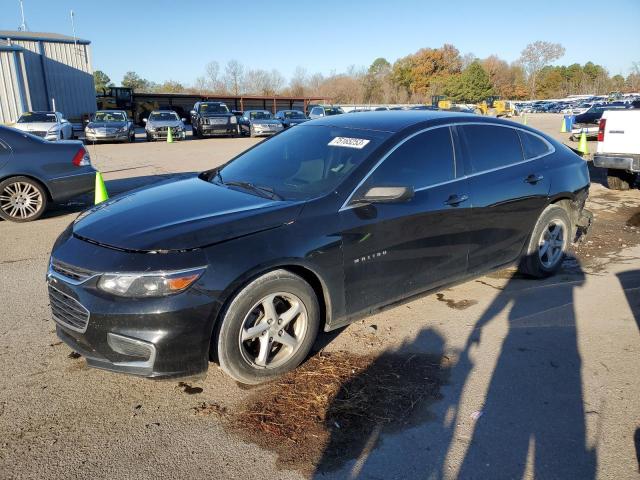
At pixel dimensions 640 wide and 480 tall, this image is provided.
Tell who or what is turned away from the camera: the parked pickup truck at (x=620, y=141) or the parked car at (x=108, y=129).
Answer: the parked pickup truck at (x=620, y=141)

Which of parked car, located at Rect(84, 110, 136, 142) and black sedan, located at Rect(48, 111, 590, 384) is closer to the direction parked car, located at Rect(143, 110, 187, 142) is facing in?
the black sedan

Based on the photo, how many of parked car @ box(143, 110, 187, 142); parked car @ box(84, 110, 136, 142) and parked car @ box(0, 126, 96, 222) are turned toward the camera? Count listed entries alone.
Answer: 2

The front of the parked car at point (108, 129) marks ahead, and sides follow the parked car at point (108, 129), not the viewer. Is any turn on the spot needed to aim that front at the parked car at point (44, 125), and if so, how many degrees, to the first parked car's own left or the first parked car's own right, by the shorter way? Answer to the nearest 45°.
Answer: approximately 45° to the first parked car's own right

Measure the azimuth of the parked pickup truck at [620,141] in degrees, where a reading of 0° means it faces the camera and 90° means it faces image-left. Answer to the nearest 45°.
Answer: approximately 180°

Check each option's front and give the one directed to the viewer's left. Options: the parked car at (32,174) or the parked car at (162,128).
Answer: the parked car at (32,174)

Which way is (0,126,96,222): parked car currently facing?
to the viewer's left

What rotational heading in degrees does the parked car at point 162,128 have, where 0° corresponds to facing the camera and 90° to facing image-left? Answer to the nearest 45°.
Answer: approximately 0°

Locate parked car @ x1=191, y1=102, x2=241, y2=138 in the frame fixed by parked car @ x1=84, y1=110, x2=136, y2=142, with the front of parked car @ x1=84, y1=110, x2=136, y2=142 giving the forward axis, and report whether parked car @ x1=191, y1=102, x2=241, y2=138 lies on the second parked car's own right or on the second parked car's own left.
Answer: on the second parked car's own left

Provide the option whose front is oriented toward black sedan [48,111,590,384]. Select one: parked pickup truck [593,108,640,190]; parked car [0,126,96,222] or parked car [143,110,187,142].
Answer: parked car [143,110,187,142]
